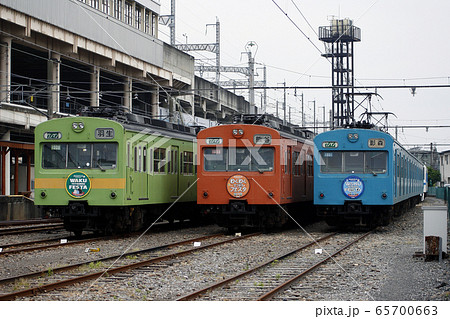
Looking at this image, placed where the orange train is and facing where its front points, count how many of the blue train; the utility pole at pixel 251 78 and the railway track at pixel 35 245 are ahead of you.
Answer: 1

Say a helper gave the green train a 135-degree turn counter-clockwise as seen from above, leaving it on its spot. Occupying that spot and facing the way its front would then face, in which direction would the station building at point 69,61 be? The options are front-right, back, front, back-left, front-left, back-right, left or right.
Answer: left

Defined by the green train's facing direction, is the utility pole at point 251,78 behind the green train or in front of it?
behind

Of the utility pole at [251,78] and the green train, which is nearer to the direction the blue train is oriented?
the green train

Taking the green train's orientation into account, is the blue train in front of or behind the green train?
behind

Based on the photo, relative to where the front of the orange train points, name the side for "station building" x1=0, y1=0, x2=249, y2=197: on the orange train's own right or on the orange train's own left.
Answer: on the orange train's own right

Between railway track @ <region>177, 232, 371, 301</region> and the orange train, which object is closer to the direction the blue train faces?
the railway track

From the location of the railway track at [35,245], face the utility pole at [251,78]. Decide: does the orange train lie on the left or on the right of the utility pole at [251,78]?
right

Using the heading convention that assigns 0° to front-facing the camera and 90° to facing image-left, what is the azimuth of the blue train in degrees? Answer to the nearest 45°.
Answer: approximately 0°

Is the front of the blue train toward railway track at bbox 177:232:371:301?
yes

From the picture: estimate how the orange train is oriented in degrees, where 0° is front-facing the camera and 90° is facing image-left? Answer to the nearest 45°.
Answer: approximately 45°

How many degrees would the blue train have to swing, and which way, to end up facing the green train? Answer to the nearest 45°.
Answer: approximately 45° to its right
